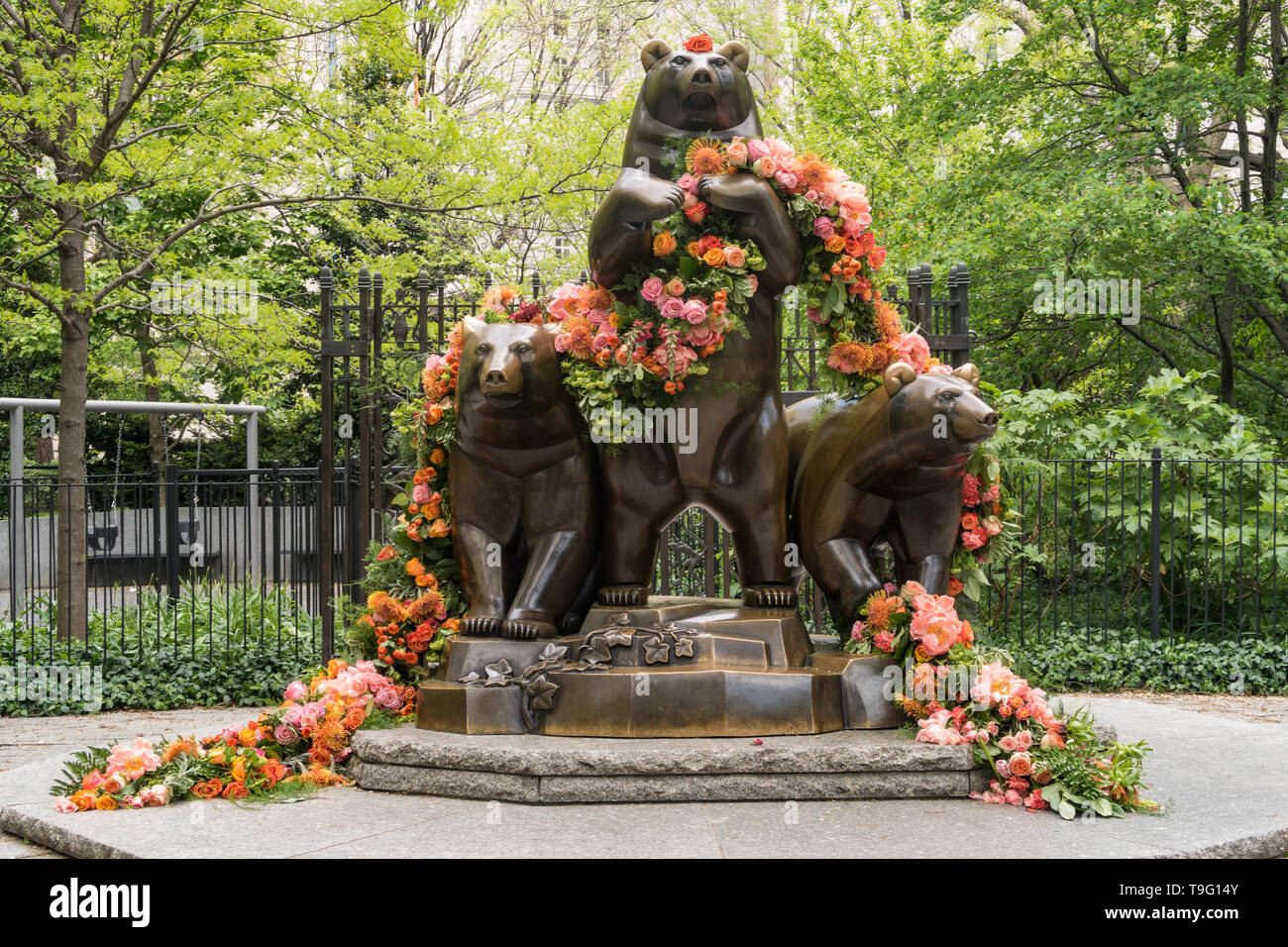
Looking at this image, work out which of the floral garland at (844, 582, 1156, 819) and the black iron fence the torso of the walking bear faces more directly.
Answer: the floral garland

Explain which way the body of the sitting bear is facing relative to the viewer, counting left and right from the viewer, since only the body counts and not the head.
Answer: facing the viewer

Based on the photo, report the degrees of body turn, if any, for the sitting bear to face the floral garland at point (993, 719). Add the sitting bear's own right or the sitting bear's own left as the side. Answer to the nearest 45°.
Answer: approximately 45° to the sitting bear's own left

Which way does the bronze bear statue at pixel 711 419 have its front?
toward the camera

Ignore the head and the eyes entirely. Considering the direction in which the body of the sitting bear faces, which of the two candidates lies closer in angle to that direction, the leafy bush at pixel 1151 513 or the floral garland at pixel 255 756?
the floral garland

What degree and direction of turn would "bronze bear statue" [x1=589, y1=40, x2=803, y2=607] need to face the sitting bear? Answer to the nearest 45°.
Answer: approximately 90° to its right

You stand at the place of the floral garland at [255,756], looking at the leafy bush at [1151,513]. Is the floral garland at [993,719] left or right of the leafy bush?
right

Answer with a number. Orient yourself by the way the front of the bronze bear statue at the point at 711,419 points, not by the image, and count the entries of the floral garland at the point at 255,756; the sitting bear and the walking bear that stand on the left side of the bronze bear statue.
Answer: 1

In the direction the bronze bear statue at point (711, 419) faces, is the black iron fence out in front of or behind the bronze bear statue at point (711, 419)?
behind

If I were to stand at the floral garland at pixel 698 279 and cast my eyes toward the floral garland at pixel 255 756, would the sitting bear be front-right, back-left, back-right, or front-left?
front-right

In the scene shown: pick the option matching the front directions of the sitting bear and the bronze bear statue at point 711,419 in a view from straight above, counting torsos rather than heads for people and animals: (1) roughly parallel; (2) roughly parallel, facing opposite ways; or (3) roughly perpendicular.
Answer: roughly parallel

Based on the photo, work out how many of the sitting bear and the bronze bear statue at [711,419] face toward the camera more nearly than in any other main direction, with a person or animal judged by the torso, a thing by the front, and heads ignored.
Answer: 2

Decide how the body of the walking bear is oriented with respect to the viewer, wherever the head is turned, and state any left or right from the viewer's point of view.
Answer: facing the viewer and to the right of the viewer
